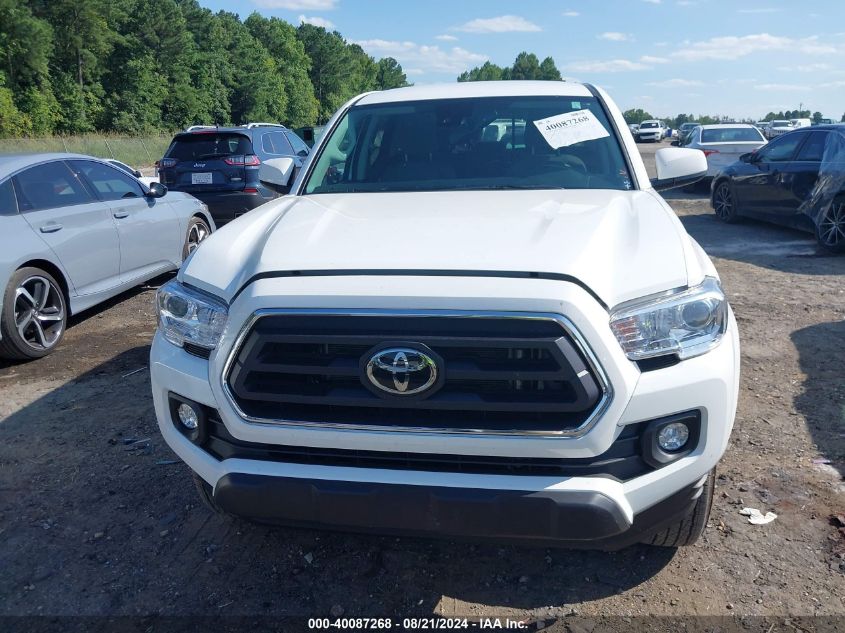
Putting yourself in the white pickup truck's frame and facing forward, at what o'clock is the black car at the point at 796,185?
The black car is roughly at 7 o'clock from the white pickup truck.

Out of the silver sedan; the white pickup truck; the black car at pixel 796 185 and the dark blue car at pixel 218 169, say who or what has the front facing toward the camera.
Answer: the white pickup truck

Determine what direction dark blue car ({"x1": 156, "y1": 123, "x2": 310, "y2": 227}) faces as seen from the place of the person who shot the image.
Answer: facing away from the viewer and to the right of the viewer

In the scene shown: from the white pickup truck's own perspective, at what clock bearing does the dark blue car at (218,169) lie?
The dark blue car is roughly at 5 o'clock from the white pickup truck.

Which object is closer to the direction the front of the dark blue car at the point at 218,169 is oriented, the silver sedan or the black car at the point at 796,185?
the black car

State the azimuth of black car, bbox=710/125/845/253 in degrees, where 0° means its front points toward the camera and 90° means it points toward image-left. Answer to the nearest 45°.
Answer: approximately 135°

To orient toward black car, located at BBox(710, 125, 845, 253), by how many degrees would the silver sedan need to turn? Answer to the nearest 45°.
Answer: approximately 45° to its right

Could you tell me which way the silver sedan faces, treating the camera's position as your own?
facing away from the viewer and to the right of the viewer

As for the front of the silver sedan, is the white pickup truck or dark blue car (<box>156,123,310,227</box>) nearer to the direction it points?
the dark blue car
